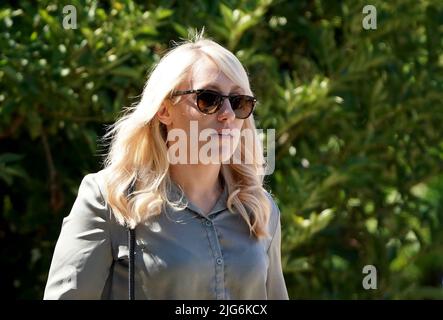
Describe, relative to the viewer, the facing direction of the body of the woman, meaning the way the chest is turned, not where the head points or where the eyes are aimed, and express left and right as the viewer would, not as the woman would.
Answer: facing the viewer and to the right of the viewer

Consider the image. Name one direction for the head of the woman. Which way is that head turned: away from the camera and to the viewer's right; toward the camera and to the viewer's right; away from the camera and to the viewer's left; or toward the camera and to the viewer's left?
toward the camera and to the viewer's right
